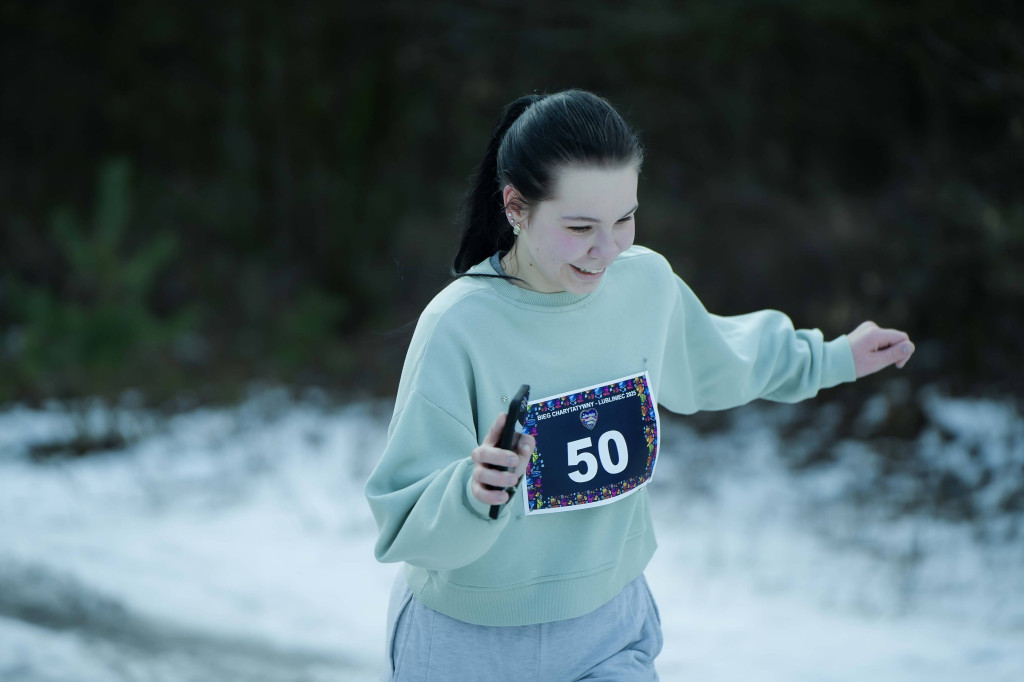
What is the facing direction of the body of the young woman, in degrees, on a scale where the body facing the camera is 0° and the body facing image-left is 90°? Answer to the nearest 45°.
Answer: approximately 315°

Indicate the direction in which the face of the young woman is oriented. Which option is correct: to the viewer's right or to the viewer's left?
to the viewer's right
